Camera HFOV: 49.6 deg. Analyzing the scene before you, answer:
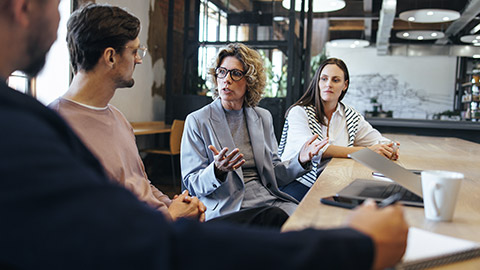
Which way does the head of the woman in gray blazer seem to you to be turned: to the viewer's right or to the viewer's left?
to the viewer's left

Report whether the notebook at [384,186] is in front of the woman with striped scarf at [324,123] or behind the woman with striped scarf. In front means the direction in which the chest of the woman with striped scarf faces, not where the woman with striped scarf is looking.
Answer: in front

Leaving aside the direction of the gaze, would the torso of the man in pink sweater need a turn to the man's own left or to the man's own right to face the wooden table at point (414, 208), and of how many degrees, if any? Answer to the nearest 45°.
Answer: approximately 45° to the man's own right

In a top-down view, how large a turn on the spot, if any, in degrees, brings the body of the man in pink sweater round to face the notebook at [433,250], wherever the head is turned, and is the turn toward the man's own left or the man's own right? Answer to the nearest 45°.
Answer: approximately 45° to the man's own right

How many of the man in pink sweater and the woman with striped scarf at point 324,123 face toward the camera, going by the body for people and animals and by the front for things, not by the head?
1

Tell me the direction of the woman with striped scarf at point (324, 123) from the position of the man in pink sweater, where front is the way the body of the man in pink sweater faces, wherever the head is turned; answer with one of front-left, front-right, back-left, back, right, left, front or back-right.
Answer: front-left

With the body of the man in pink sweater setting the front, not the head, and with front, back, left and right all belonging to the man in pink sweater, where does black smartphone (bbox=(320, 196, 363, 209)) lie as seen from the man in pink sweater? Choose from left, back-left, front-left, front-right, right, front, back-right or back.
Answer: front-right

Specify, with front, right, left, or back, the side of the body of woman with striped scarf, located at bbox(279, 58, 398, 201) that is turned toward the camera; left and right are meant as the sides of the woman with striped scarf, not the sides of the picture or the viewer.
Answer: front

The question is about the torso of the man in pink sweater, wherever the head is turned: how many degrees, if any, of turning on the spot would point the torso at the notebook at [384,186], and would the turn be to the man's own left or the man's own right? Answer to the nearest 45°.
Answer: approximately 45° to the man's own right

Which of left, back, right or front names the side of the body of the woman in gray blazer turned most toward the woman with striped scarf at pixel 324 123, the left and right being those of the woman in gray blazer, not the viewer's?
left

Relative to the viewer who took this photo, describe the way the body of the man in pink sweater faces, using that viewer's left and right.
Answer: facing to the right of the viewer

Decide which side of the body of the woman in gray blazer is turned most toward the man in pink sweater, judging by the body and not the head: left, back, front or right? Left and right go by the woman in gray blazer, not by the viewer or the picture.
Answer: right
